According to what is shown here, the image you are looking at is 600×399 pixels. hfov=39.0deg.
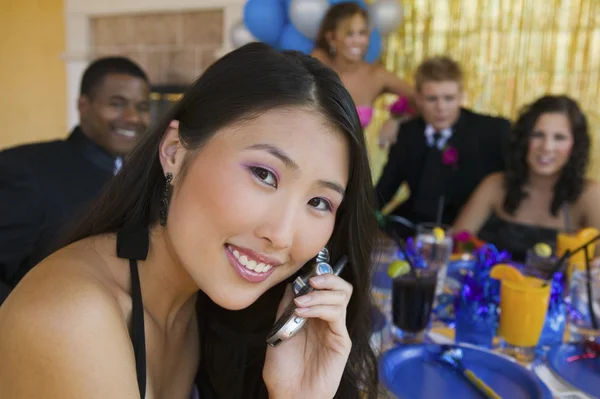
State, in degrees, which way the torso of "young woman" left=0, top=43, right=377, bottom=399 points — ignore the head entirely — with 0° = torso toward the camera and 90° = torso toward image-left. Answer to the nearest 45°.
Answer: approximately 315°

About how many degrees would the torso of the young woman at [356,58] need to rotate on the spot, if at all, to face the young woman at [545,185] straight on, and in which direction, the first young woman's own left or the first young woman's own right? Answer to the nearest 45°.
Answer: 0° — they already face them

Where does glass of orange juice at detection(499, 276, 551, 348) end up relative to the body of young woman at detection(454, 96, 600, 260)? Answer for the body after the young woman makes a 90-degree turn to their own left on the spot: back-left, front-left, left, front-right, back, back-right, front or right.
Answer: right

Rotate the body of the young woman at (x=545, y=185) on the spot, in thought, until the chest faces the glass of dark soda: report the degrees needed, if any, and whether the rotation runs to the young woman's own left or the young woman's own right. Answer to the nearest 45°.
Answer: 0° — they already face it

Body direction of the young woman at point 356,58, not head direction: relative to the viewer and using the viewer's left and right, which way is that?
facing the viewer and to the right of the viewer

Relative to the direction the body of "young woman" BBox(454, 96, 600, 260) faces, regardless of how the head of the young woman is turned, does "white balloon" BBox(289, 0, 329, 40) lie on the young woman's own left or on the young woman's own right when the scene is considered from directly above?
on the young woman's own right

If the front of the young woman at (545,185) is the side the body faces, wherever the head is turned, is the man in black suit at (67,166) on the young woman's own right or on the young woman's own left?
on the young woman's own right

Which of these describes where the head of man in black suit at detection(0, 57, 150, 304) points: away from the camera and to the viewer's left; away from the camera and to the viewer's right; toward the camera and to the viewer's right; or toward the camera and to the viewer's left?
toward the camera and to the viewer's right

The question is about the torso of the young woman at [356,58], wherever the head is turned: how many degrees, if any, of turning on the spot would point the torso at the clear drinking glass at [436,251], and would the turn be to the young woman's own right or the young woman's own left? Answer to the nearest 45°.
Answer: approximately 45° to the young woman's own right

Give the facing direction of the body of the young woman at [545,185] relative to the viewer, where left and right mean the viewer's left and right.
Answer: facing the viewer
